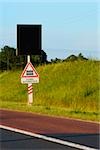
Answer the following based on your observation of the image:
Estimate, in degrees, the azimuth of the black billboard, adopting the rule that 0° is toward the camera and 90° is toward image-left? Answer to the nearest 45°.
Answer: approximately 0°
